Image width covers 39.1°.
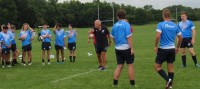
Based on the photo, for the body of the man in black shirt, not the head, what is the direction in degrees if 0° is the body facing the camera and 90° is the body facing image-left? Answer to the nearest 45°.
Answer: approximately 45°
